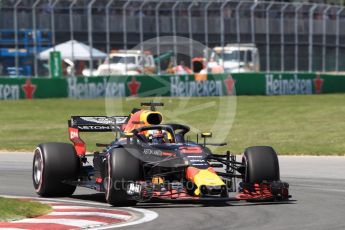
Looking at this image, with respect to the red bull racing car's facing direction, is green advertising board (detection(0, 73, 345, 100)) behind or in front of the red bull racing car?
behind

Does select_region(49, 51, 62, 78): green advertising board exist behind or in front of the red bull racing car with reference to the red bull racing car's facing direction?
behind

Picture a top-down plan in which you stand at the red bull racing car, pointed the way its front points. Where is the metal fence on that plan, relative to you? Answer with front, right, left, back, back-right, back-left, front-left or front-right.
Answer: back-left
